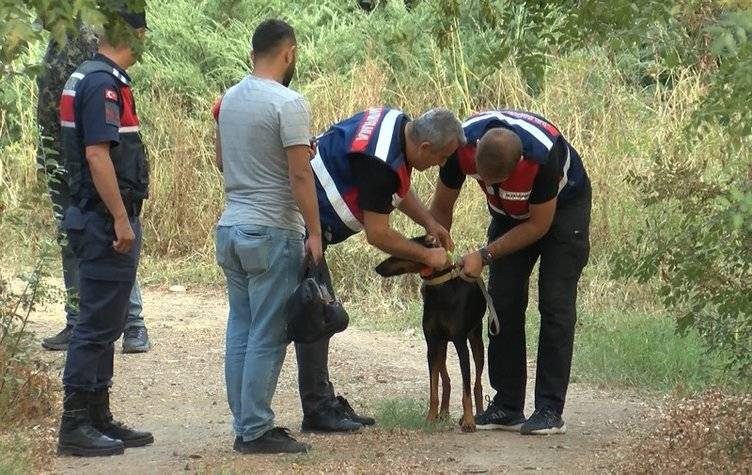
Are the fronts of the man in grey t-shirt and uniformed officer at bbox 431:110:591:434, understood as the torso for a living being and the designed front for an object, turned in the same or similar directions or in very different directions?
very different directions

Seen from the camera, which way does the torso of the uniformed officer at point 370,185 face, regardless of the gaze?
to the viewer's right

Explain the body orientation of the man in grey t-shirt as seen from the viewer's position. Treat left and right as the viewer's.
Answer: facing away from the viewer and to the right of the viewer

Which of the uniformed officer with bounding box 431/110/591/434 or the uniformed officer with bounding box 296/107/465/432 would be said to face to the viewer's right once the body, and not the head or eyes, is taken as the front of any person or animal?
the uniformed officer with bounding box 296/107/465/432

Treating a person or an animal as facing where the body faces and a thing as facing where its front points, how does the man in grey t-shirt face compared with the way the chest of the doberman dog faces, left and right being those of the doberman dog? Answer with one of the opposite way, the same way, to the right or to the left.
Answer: the opposite way

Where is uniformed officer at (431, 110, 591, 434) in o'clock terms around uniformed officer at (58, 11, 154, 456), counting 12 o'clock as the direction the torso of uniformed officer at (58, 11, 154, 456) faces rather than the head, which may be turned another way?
uniformed officer at (431, 110, 591, 434) is roughly at 12 o'clock from uniformed officer at (58, 11, 154, 456).

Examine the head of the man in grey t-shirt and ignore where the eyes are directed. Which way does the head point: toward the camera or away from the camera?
away from the camera

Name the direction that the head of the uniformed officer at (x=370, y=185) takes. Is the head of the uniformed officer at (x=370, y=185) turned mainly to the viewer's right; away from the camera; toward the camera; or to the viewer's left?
to the viewer's right

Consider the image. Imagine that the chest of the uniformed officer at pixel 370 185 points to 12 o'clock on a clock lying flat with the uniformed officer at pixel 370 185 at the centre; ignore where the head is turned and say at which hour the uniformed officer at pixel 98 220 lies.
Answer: the uniformed officer at pixel 98 220 is roughly at 6 o'clock from the uniformed officer at pixel 370 185.

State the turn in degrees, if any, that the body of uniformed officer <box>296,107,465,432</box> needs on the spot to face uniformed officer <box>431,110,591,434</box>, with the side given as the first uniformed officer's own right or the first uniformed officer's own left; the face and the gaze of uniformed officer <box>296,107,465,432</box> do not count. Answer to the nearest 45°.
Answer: approximately 45° to the first uniformed officer's own left

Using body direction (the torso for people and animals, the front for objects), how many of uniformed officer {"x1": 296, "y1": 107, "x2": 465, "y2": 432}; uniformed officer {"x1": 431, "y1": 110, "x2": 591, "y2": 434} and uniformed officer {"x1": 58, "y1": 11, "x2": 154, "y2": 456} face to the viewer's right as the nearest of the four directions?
2

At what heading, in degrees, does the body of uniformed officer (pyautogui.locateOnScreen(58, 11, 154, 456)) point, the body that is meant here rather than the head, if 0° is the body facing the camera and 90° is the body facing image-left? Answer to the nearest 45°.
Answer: approximately 270°
